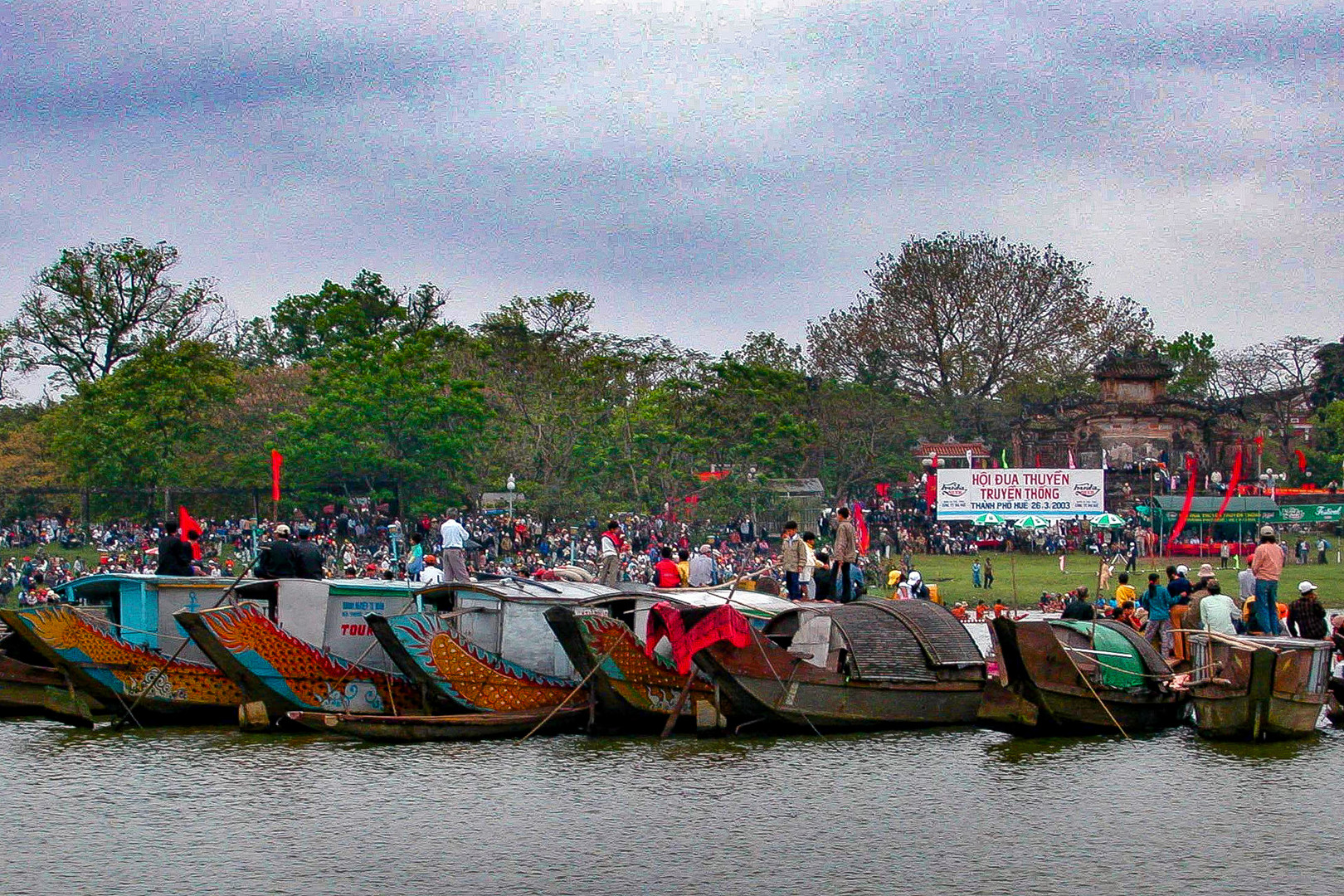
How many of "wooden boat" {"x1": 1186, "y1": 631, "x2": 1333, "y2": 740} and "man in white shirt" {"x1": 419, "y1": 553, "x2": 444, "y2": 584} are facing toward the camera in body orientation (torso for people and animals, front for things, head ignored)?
1

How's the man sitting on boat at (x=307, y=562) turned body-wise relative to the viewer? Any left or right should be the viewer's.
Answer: facing away from the viewer

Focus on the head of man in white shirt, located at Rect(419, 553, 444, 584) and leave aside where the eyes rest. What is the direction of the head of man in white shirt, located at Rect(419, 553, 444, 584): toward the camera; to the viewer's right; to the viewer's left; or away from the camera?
away from the camera

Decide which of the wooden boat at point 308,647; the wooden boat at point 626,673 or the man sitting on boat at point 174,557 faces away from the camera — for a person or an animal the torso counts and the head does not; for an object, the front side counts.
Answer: the man sitting on boat

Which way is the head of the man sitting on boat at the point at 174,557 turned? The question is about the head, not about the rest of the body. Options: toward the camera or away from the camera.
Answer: away from the camera

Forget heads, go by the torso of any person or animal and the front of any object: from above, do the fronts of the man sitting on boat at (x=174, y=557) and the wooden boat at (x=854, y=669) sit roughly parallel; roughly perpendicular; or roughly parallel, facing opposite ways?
roughly perpendicular

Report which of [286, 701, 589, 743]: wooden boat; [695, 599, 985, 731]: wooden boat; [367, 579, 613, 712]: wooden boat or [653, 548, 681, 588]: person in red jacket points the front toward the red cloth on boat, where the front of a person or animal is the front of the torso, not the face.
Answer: [695, 599, 985, 731]: wooden boat

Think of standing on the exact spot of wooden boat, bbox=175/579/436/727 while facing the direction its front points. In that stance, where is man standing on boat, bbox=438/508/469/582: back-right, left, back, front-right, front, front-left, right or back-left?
back

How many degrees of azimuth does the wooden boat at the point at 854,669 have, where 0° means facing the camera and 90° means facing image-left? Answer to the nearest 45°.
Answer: approximately 45°

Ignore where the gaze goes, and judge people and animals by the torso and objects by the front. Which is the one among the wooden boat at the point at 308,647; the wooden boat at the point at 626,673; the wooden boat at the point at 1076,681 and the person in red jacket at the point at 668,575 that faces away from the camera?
the person in red jacket

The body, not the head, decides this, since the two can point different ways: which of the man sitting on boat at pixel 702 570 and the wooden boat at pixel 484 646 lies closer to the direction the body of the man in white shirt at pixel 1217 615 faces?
the man sitting on boat

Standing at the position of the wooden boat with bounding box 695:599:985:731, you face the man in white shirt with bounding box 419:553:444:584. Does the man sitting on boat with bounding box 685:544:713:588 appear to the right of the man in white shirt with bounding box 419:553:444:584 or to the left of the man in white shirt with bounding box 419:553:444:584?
right

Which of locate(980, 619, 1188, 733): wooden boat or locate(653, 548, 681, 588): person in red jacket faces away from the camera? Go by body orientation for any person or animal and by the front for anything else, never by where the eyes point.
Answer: the person in red jacket

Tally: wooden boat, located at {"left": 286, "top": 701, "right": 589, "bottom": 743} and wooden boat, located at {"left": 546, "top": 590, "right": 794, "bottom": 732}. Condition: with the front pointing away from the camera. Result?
0

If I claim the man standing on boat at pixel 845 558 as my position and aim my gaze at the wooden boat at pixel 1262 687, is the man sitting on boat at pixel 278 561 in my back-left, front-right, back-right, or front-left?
back-right
